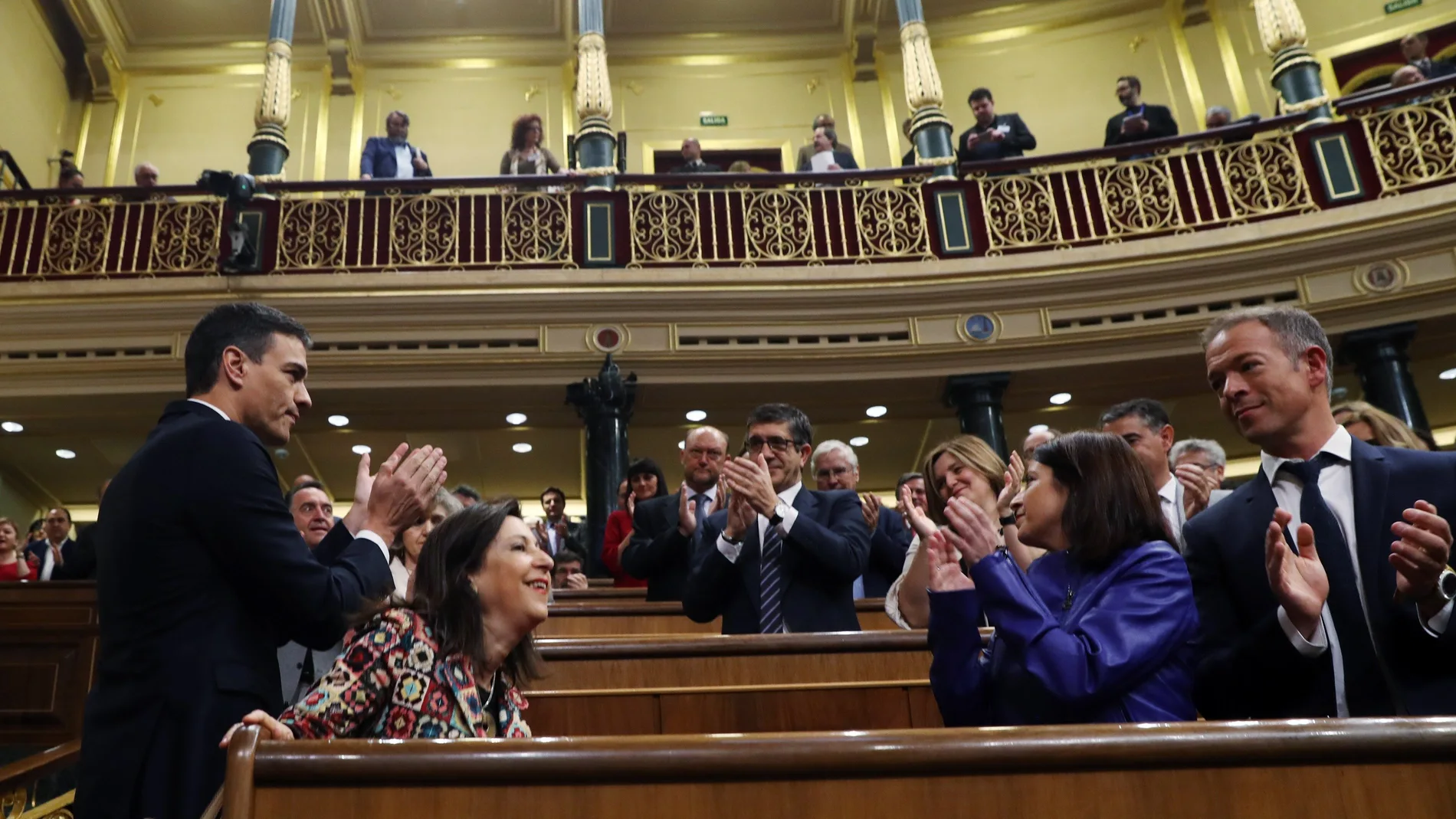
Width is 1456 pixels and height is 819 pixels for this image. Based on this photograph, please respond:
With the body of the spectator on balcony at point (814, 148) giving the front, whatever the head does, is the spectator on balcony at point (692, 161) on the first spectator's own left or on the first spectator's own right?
on the first spectator's own right

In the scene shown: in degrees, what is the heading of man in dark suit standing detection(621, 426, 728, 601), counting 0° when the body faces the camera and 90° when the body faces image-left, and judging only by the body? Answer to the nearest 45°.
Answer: approximately 0°

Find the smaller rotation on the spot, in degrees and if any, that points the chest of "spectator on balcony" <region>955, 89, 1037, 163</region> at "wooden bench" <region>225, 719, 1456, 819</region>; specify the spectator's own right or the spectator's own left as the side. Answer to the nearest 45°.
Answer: approximately 45° to the spectator's own left

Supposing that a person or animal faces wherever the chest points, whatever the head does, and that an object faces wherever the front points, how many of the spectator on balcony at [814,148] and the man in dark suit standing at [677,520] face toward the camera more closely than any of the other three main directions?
2

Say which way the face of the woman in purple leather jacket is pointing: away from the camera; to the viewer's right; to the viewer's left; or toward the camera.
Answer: to the viewer's left

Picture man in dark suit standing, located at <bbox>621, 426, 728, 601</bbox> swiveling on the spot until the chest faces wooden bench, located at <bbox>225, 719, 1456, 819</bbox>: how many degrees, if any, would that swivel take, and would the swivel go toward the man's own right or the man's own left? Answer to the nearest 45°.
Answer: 0° — they already face it
